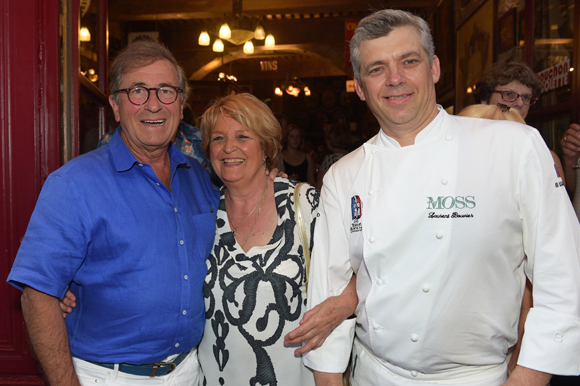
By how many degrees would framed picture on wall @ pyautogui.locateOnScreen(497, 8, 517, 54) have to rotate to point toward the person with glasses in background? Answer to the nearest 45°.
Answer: approximately 45° to its left

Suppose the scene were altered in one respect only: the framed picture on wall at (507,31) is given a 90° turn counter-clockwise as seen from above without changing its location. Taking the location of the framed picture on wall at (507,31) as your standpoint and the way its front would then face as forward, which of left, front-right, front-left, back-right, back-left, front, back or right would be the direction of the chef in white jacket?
front-right

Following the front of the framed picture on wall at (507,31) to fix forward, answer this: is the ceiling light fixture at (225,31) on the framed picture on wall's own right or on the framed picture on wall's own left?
on the framed picture on wall's own right

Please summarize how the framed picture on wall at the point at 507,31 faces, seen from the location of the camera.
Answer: facing the viewer and to the left of the viewer

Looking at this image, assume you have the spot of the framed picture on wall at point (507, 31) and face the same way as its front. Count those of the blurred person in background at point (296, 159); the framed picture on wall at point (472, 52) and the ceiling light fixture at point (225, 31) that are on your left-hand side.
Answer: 0

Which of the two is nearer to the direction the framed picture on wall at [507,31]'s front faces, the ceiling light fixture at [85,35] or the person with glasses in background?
the ceiling light fixture

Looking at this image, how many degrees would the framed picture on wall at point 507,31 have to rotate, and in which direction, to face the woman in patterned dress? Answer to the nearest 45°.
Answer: approximately 45° to its left

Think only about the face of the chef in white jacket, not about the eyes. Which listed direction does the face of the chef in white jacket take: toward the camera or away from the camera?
toward the camera

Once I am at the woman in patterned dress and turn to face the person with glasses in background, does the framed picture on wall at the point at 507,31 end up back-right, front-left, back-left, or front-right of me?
front-left
